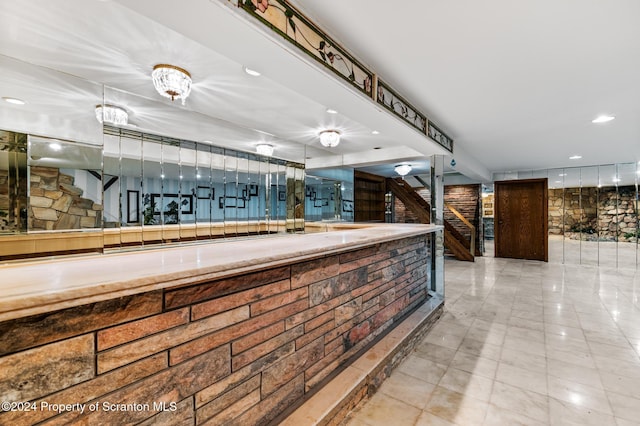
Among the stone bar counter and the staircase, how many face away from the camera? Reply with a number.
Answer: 0

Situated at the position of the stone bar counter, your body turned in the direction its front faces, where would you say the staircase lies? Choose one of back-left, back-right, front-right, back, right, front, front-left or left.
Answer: left

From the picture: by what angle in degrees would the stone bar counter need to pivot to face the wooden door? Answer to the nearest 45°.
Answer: approximately 90° to its left

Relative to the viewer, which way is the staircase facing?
to the viewer's right

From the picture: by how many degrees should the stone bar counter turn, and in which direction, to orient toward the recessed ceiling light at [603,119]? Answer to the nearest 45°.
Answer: approximately 45° to its left

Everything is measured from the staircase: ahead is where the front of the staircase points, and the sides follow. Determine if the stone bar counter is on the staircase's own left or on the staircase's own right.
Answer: on the staircase's own right

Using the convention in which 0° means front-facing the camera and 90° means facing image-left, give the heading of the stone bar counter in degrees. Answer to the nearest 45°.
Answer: approximately 315°

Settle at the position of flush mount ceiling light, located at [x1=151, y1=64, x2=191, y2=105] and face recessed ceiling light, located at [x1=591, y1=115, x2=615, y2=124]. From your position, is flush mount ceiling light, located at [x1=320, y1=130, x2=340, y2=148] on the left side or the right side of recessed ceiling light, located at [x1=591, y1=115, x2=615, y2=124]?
left

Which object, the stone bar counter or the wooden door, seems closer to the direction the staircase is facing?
the wooden door

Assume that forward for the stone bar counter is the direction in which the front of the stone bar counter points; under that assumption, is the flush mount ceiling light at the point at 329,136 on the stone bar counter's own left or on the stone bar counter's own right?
on the stone bar counter's own left
